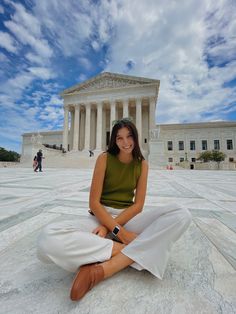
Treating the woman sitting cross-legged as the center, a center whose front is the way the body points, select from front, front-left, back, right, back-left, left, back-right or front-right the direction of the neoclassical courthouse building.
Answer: back

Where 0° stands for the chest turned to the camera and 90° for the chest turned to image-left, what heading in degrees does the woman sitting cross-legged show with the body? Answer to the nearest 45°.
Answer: approximately 0°
